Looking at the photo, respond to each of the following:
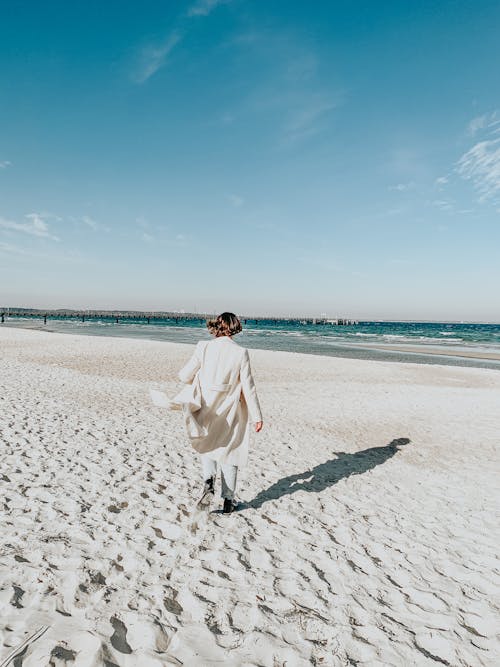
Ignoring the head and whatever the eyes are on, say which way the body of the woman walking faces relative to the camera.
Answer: away from the camera

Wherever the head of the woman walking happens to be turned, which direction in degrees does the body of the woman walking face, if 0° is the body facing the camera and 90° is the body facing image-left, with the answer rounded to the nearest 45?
approximately 180°
